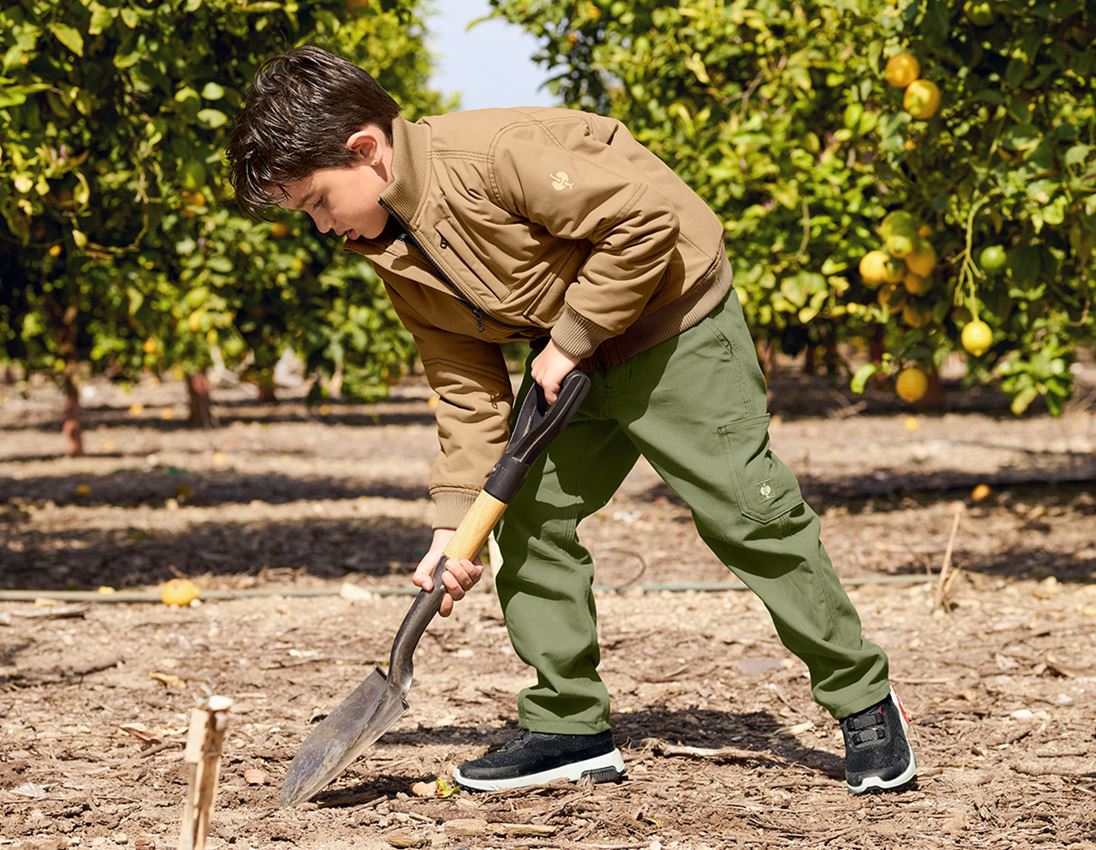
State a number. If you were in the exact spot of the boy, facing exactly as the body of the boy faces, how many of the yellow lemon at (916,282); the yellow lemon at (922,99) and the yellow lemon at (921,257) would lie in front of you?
0

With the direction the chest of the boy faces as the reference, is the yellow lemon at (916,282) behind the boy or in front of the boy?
behind

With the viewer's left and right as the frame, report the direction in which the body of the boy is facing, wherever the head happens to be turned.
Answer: facing the viewer and to the left of the viewer

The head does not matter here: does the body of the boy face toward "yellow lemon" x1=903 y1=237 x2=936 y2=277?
no

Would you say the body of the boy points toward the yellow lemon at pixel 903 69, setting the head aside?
no

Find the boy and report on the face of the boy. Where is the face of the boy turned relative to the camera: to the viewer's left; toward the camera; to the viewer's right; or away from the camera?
to the viewer's left

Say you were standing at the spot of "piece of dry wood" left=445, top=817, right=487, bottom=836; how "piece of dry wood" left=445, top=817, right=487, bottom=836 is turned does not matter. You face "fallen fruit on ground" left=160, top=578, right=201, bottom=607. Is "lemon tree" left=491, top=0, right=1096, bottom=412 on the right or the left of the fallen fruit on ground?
right

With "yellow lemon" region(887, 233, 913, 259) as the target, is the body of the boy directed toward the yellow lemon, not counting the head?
no

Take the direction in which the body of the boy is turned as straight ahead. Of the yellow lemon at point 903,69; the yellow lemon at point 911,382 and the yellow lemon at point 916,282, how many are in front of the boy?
0

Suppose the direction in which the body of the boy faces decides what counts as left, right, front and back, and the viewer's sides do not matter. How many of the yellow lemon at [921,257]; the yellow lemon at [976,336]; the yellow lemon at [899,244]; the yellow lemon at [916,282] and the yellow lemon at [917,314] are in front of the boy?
0
